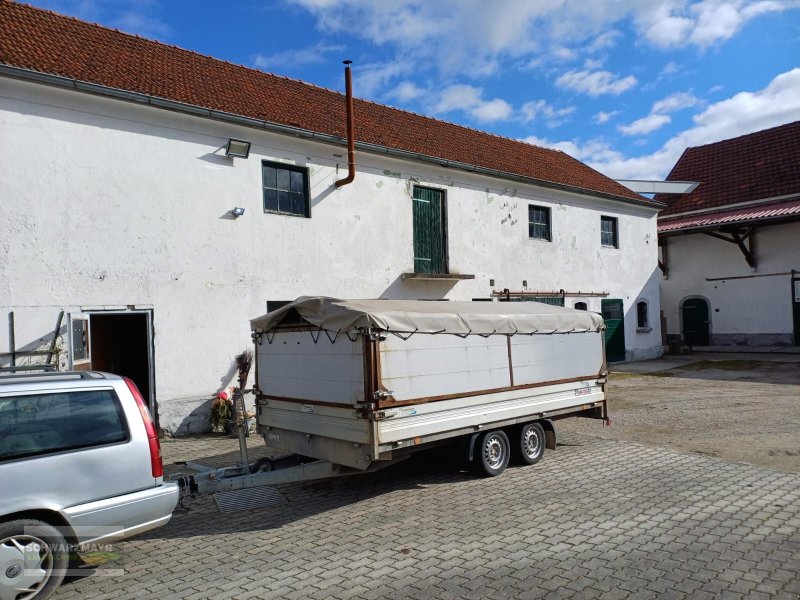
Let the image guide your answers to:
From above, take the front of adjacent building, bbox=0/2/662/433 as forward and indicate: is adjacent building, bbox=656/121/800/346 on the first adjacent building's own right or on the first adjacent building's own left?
on the first adjacent building's own left

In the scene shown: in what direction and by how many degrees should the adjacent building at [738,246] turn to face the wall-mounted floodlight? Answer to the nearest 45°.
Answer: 0° — it already faces it

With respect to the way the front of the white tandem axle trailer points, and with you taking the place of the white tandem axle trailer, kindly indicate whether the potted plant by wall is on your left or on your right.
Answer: on your right

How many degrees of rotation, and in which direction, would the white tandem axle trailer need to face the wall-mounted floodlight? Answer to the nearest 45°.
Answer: approximately 90° to its right

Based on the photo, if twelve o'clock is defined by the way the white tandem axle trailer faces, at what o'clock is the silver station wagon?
The silver station wagon is roughly at 12 o'clock from the white tandem axle trailer.

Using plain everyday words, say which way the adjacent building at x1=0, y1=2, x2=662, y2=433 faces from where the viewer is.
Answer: facing the viewer and to the right of the viewer

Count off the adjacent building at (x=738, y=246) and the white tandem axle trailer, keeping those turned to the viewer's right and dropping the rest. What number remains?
0

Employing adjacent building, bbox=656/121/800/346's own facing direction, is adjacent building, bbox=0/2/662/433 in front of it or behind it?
in front

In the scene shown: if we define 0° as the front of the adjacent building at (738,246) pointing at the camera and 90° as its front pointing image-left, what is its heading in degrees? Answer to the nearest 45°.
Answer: approximately 45°

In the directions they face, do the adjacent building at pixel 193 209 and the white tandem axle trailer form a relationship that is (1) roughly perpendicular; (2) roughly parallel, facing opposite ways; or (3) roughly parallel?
roughly perpendicular

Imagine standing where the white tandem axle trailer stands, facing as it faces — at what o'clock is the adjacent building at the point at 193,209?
The adjacent building is roughly at 3 o'clock from the white tandem axle trailer.
